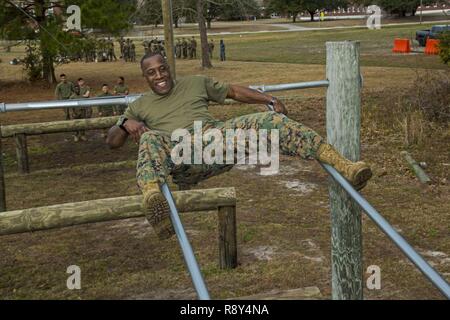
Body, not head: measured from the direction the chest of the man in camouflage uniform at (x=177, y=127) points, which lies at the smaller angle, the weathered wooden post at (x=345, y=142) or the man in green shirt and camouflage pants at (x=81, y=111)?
the weathered wooden post

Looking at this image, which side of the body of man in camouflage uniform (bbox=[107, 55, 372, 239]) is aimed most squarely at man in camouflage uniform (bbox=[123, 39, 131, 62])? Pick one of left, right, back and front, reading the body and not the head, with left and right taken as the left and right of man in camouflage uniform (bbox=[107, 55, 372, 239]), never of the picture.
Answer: back

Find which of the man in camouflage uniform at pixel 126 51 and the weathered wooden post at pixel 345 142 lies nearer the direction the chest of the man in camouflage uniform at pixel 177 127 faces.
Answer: the weathered wooden post

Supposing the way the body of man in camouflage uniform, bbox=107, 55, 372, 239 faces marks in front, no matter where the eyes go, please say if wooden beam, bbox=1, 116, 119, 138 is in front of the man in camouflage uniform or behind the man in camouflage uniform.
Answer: behind

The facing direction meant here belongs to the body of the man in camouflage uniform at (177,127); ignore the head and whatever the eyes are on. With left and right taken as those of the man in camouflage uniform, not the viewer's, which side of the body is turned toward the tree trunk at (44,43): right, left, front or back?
back

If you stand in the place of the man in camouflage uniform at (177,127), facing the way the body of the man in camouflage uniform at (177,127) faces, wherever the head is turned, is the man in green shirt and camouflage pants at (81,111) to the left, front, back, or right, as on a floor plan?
back

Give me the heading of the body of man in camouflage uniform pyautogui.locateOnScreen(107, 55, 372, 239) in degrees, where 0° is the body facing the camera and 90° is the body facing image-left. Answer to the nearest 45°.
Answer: approximately 0°

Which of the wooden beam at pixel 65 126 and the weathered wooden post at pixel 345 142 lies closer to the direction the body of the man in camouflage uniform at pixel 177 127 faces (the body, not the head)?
the weathered wooden post
